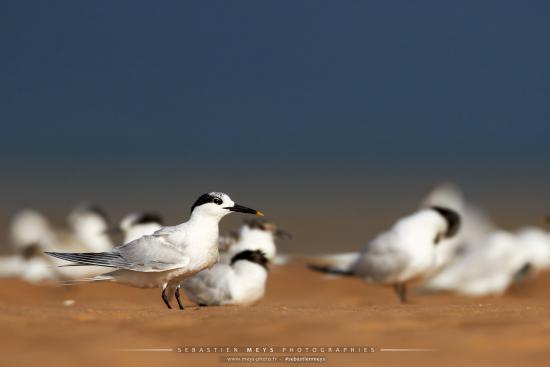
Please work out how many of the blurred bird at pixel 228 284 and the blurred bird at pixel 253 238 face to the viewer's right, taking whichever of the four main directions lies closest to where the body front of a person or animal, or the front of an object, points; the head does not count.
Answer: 2

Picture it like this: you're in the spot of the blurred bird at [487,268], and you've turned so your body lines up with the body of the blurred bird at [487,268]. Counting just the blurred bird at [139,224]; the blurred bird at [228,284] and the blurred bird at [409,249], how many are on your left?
0

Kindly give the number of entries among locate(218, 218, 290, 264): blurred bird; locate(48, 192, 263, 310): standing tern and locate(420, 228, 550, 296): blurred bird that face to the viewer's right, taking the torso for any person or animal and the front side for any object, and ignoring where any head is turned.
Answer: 3

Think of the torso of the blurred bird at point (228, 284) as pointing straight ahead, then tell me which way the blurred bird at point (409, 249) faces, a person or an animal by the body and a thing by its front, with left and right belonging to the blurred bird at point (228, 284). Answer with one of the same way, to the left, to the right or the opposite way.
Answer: the same way

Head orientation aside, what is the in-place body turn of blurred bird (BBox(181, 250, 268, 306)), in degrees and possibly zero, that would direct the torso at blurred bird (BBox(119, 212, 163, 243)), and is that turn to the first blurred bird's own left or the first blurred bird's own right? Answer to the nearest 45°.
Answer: approximately 135° to the first blurred bird's own left

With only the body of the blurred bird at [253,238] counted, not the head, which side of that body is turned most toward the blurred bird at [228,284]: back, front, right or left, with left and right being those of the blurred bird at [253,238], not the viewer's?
right

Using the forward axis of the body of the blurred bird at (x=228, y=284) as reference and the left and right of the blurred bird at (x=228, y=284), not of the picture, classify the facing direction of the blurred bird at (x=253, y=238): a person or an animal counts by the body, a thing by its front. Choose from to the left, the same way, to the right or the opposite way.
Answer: the same way

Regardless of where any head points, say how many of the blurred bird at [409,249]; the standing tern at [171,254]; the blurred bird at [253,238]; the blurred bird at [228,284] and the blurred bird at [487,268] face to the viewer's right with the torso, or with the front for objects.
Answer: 5

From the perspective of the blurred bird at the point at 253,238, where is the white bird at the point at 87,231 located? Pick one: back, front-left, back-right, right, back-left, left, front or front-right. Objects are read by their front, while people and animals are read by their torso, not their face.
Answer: back-left

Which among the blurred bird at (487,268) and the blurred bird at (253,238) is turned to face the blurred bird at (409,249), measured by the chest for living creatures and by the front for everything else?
the blurred bird at (253,238)

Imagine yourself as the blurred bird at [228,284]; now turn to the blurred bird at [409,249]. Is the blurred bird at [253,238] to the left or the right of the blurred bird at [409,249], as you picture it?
left

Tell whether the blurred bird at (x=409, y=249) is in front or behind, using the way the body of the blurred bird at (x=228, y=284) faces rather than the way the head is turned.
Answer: in front

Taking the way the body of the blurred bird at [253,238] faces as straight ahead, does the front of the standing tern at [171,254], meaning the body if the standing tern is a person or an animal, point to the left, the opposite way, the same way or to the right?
the same way

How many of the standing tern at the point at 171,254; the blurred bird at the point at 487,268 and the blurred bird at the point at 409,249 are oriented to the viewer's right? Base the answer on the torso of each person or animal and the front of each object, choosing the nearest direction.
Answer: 3

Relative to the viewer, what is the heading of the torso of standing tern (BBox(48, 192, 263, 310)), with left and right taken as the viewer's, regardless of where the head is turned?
facing to the right of the viewer

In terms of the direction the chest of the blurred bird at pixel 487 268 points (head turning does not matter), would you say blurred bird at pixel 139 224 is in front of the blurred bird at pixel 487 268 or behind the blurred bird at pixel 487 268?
behind

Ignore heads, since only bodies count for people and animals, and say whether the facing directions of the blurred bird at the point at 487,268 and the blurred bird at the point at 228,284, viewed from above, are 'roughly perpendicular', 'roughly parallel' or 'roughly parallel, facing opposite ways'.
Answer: roughly parallel

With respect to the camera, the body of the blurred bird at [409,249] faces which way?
to the viewer's right
